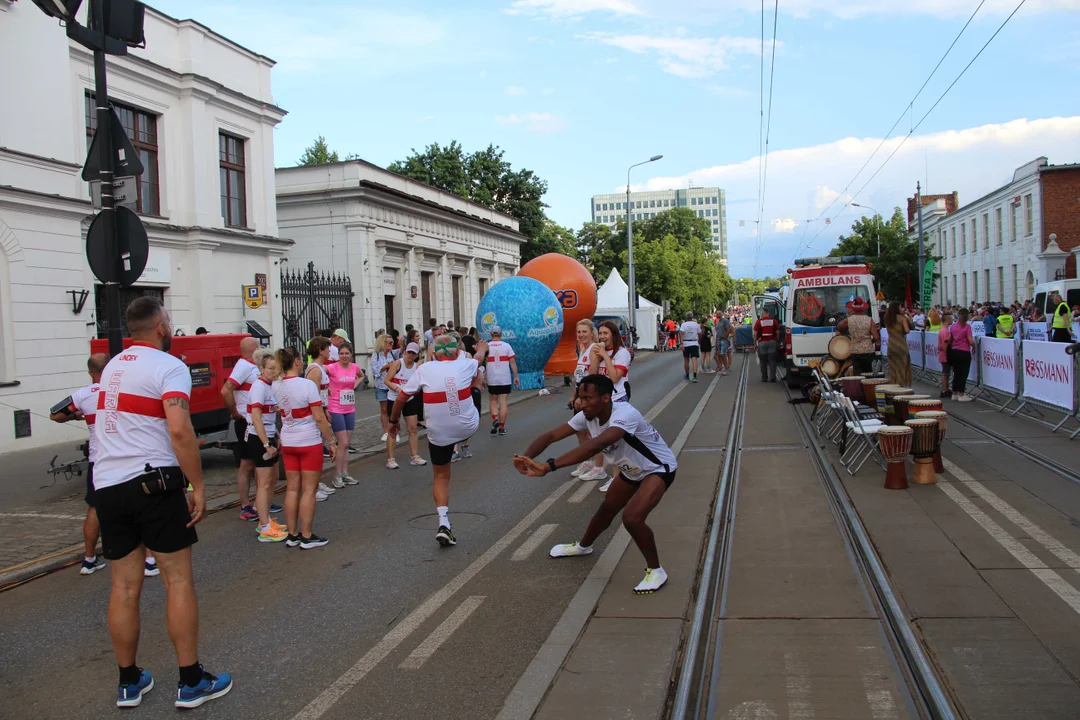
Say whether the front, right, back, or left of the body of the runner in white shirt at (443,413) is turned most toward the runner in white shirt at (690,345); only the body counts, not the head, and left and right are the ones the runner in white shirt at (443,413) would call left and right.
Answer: front

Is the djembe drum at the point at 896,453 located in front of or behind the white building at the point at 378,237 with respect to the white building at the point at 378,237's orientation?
in front

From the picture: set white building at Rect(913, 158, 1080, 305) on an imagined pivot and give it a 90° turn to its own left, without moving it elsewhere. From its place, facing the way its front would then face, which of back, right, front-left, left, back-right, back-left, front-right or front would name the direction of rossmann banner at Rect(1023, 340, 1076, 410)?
front-right

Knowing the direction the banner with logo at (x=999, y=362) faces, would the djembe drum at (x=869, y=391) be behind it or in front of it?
in front

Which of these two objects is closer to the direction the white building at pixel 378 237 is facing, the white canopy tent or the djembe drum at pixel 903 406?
the djembe drum

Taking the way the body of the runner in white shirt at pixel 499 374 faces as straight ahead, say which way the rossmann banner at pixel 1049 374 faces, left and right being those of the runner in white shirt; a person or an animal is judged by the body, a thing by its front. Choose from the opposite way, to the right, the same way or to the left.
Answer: to the left

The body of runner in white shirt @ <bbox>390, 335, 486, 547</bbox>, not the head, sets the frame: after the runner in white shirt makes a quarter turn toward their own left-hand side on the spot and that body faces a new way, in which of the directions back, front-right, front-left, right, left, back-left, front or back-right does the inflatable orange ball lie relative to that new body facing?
right

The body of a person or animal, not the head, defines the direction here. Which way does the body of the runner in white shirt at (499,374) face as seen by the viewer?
away from the camera

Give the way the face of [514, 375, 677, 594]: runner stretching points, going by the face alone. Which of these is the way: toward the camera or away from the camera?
toward the camera

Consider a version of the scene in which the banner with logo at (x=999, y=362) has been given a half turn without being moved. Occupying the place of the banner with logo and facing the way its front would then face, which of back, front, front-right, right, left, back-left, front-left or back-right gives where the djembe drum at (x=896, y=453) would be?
back-right

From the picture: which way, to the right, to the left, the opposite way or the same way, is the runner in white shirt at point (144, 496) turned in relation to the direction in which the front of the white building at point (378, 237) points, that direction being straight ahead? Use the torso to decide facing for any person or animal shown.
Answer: to the left

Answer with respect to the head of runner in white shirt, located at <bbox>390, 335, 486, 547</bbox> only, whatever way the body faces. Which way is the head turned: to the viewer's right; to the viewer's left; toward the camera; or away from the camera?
away from the camera

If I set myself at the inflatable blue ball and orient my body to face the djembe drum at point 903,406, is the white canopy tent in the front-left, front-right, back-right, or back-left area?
back-left
